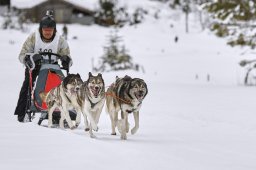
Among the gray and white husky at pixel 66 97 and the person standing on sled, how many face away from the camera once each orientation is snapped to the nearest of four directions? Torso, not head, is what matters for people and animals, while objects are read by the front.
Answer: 0

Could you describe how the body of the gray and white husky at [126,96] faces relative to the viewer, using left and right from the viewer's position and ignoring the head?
facing the viewer and to the right of the viewer

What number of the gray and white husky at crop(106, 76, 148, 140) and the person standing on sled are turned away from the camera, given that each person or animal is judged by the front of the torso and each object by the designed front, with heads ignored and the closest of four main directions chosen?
0

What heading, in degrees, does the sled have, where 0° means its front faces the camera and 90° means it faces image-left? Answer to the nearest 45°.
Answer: approximately 315°

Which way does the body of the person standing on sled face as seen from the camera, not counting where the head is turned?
toward the camera

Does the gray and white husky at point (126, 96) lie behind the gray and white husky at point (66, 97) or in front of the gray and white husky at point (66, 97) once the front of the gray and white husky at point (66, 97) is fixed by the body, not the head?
in front

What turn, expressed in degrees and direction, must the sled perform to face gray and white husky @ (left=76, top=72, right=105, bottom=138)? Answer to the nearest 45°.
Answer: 0° — it already faces it

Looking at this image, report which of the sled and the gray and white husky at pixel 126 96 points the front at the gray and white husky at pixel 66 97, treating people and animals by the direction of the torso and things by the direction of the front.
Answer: the sled
